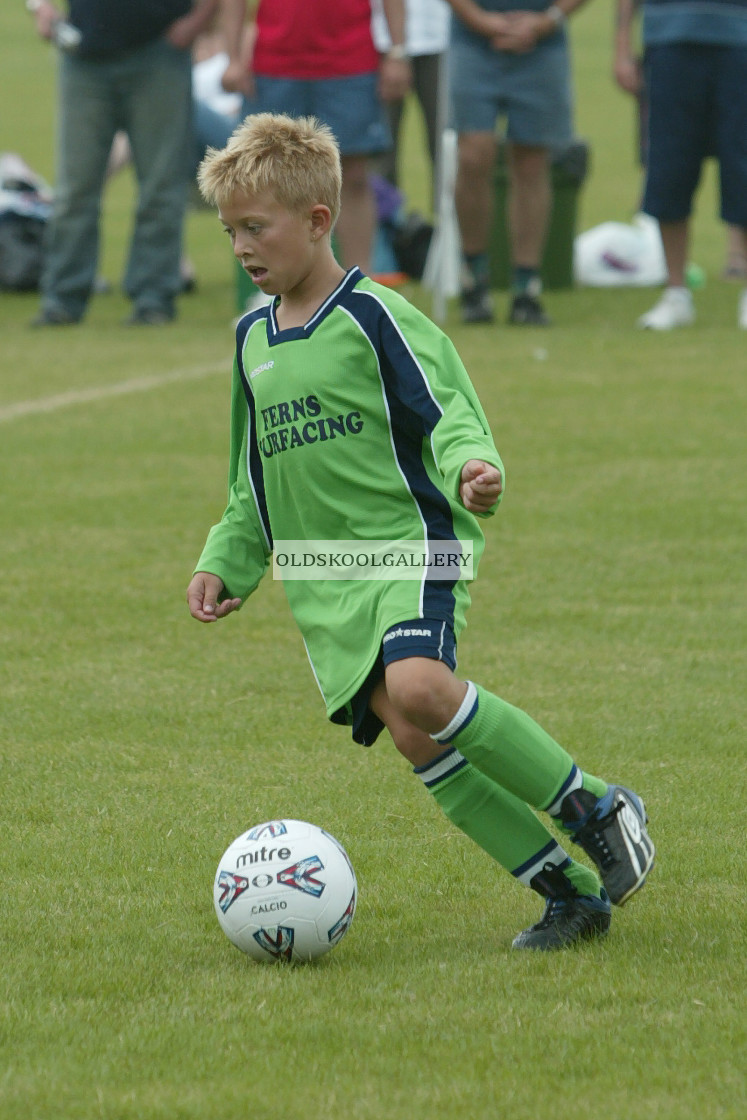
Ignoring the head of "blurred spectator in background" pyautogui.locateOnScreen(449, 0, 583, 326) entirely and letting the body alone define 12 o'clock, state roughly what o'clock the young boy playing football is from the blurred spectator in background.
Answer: The young boy playing football is roughly at 12 o'clock from the blurred spectator in background.

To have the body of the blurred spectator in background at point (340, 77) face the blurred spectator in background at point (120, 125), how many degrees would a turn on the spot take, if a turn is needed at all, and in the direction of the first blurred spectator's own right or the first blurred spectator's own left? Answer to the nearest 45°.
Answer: approximately 135° to the first blurred spectator's own right

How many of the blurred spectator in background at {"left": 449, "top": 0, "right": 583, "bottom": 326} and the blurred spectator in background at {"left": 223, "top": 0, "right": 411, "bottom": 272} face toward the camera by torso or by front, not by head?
2

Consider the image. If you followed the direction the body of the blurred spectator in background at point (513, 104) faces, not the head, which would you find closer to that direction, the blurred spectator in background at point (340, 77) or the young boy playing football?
the young boy playing football

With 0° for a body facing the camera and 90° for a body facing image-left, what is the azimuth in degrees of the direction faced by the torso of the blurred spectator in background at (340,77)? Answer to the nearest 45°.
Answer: approximately 0°

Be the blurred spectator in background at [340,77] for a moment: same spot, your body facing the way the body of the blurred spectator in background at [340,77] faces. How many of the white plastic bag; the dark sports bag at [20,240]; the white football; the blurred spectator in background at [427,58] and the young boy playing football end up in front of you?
2

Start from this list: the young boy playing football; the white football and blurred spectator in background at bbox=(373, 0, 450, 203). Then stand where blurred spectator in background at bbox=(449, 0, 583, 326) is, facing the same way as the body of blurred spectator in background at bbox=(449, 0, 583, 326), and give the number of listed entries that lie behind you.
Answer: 1

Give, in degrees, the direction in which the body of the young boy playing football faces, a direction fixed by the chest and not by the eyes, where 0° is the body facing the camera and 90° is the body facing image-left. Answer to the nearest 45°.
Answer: approximately 45°

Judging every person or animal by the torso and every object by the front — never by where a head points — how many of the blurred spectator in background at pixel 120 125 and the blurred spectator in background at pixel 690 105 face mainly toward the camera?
2
